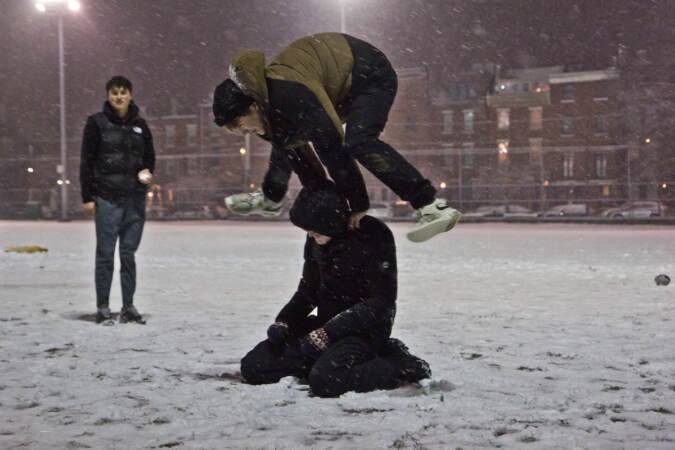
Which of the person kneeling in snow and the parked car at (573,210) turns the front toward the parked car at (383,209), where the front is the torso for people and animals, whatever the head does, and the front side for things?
the parked car at (573,210)

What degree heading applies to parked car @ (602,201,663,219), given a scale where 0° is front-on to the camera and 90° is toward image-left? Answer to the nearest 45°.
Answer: approximately 90°

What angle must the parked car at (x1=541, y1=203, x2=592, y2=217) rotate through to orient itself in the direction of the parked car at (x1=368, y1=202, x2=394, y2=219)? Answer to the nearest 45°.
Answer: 0° — it already faces it

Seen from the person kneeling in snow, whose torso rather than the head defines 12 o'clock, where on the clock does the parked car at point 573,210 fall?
The parked car is roughly at 5 o'clock from the person kneeling in snow.

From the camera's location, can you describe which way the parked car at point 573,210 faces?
facing to the left of the viewer
